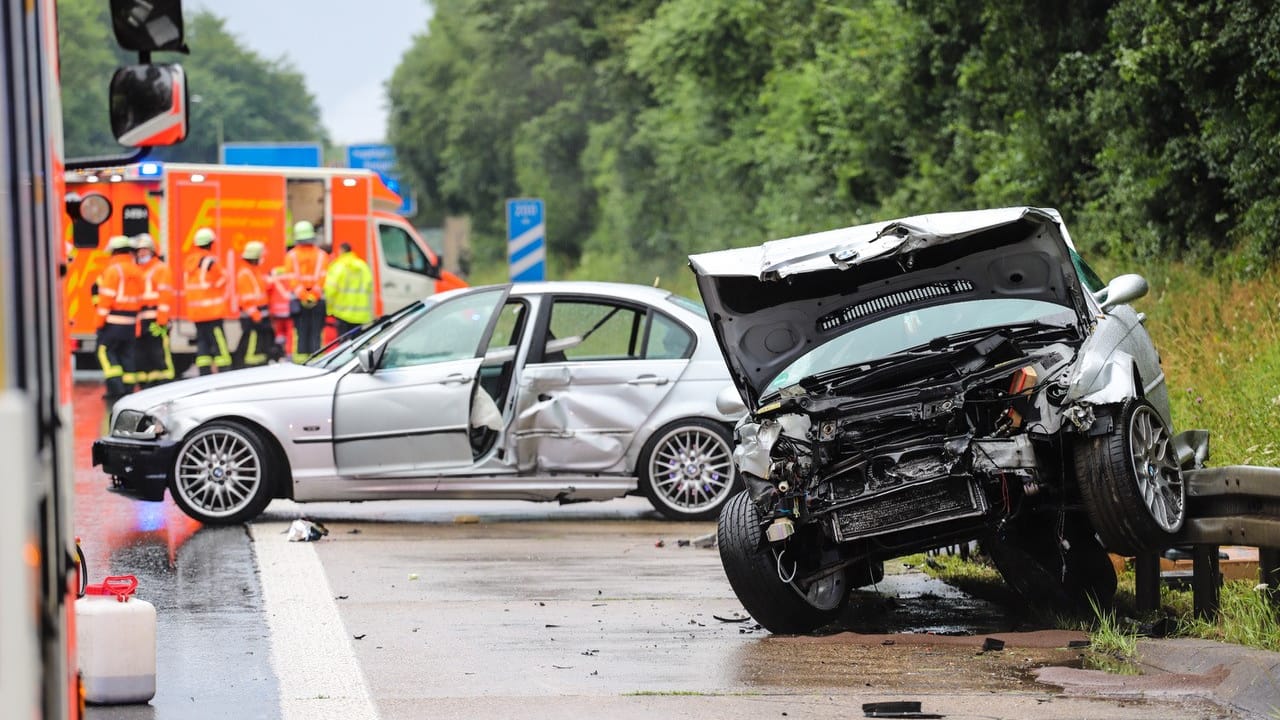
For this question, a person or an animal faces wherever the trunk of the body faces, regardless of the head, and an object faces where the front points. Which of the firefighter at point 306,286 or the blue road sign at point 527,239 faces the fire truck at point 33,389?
the blue road sign

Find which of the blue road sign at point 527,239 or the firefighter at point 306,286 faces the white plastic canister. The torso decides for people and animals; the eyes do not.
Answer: the blue road sign

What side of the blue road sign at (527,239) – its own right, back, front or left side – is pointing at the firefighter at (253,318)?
front

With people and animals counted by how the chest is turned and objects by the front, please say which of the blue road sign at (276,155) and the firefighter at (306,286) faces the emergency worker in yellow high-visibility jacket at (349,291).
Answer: the blue road sign

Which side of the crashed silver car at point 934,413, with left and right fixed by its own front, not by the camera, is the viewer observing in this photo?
front

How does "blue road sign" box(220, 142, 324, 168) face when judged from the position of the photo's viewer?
facing the viewer

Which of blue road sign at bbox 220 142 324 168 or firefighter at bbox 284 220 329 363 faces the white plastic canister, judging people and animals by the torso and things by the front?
the blue road sign

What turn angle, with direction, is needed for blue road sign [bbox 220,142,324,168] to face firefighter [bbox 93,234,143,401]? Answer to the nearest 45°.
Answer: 0° — it already faces them

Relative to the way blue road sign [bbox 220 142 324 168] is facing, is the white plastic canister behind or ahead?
ahead

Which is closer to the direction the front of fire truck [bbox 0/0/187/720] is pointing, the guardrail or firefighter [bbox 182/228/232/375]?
the firefighter

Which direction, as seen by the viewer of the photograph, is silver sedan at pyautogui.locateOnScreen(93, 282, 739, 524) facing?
facing to the left of the viewer

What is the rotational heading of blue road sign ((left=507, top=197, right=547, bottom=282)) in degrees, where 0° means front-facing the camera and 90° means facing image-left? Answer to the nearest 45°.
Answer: approximately 0°

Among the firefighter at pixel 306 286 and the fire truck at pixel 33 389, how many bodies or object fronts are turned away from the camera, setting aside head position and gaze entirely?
2

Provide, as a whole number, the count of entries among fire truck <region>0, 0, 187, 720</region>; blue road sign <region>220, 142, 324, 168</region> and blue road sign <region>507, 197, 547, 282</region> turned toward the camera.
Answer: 2

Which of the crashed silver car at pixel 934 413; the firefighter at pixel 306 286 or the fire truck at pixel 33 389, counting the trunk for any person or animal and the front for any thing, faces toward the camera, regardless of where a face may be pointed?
the crashed silver car
